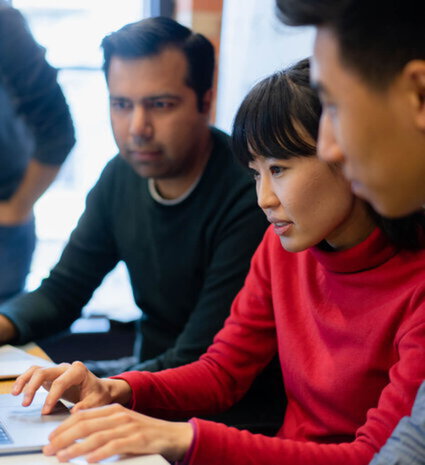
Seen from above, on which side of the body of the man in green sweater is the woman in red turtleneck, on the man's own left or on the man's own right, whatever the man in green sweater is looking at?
on the man's own left

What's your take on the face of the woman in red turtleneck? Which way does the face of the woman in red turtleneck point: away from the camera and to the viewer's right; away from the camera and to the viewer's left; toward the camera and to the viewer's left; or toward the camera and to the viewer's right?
toward the camera and to the viewer's left

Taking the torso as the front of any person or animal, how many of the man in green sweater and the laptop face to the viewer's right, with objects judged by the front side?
1

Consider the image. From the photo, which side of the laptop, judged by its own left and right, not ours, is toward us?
right

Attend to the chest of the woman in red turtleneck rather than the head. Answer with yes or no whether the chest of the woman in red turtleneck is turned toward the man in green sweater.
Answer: no

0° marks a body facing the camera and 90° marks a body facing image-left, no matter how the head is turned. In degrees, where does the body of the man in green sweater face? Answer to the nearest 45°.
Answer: approximately 45°

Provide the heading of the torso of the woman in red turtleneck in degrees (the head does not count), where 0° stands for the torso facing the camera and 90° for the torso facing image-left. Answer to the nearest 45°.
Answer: approximately 45°

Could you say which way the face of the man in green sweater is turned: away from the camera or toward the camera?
toward the camera
